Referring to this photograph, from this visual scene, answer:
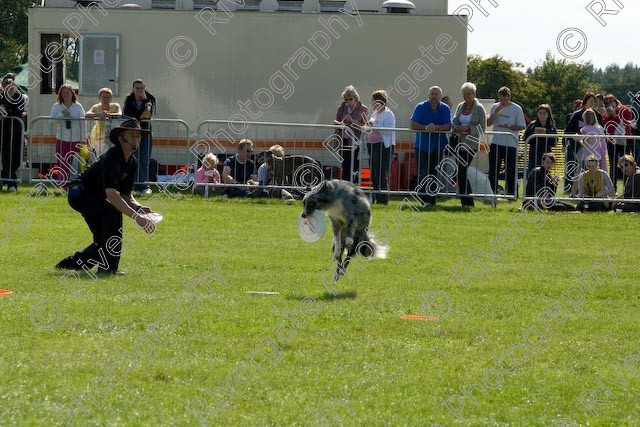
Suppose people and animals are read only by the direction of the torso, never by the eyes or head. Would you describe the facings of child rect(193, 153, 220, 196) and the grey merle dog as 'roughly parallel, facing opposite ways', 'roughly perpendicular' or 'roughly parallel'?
roughly perpendicular

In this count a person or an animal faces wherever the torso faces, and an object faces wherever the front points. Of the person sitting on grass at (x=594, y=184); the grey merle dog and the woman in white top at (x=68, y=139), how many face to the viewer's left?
1

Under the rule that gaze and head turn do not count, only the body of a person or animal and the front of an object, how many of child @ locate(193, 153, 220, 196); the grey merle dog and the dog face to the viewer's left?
2

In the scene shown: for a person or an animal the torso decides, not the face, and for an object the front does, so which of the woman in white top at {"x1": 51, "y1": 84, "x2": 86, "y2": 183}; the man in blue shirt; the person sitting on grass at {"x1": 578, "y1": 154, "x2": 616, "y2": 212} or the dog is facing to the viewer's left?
the dog

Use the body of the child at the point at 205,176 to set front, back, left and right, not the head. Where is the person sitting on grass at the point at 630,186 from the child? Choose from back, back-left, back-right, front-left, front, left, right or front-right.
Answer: left

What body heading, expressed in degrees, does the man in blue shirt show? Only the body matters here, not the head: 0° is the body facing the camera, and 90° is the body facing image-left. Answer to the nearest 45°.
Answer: approximately 0°

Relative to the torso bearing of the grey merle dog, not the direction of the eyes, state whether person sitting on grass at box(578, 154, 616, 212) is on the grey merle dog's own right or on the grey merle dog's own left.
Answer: on the grey merle dog's own right

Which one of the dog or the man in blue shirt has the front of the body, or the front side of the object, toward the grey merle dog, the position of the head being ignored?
the man in blue shirt

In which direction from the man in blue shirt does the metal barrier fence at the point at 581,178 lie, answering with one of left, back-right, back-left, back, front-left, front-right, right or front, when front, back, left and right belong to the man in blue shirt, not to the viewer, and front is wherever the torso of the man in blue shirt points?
left
